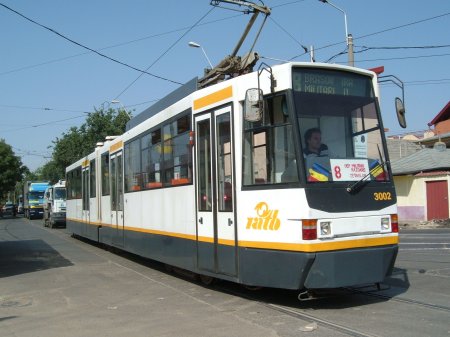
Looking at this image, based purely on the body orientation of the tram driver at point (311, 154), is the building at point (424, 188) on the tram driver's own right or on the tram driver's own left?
on the tram driver's own left

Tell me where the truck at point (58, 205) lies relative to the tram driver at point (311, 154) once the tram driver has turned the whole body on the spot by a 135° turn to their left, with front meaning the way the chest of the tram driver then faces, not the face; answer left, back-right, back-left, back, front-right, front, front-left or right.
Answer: front-left

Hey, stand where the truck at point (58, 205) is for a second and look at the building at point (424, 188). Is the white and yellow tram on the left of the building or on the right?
right

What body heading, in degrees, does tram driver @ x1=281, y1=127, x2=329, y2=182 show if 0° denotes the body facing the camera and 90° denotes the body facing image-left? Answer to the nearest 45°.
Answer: approximately 315°

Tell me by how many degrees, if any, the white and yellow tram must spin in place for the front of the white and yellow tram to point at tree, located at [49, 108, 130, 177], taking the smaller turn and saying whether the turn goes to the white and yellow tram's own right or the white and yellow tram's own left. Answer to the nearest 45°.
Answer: approximately 135° to the white and yellow tram's own left

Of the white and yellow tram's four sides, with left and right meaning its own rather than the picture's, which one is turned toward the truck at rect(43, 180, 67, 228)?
back

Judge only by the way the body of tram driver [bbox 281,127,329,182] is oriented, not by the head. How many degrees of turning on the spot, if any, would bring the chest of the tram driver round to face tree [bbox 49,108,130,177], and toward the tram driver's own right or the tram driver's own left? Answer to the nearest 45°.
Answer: approximately 180°
